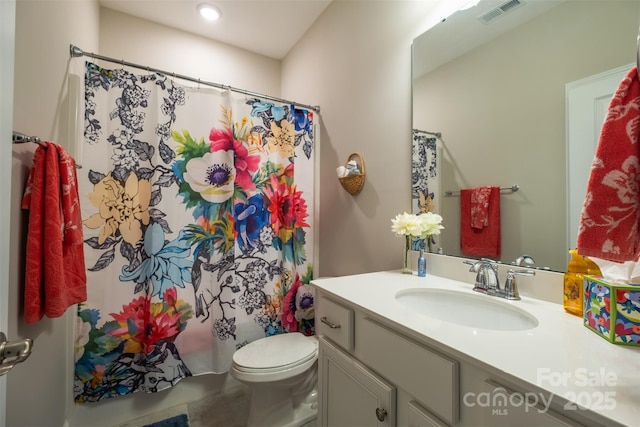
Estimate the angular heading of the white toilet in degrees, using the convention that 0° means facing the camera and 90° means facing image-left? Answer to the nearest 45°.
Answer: approximately 45°

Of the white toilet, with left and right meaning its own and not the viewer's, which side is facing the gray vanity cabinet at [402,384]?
left

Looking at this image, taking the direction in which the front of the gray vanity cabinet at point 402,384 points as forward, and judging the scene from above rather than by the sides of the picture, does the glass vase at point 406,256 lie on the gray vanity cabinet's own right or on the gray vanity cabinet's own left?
on the gray vanity cabinet's own right

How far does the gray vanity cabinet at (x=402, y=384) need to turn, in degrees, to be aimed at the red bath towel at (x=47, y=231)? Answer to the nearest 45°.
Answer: approximately 45° to its right

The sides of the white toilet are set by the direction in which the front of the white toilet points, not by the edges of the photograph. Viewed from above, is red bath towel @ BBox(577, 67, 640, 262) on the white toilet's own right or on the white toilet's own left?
on the white toilet's own left

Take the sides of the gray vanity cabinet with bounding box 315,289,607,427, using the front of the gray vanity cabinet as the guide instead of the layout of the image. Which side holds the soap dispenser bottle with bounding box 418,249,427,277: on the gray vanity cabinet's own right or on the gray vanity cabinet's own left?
on the gray vanity cabinet's own right
